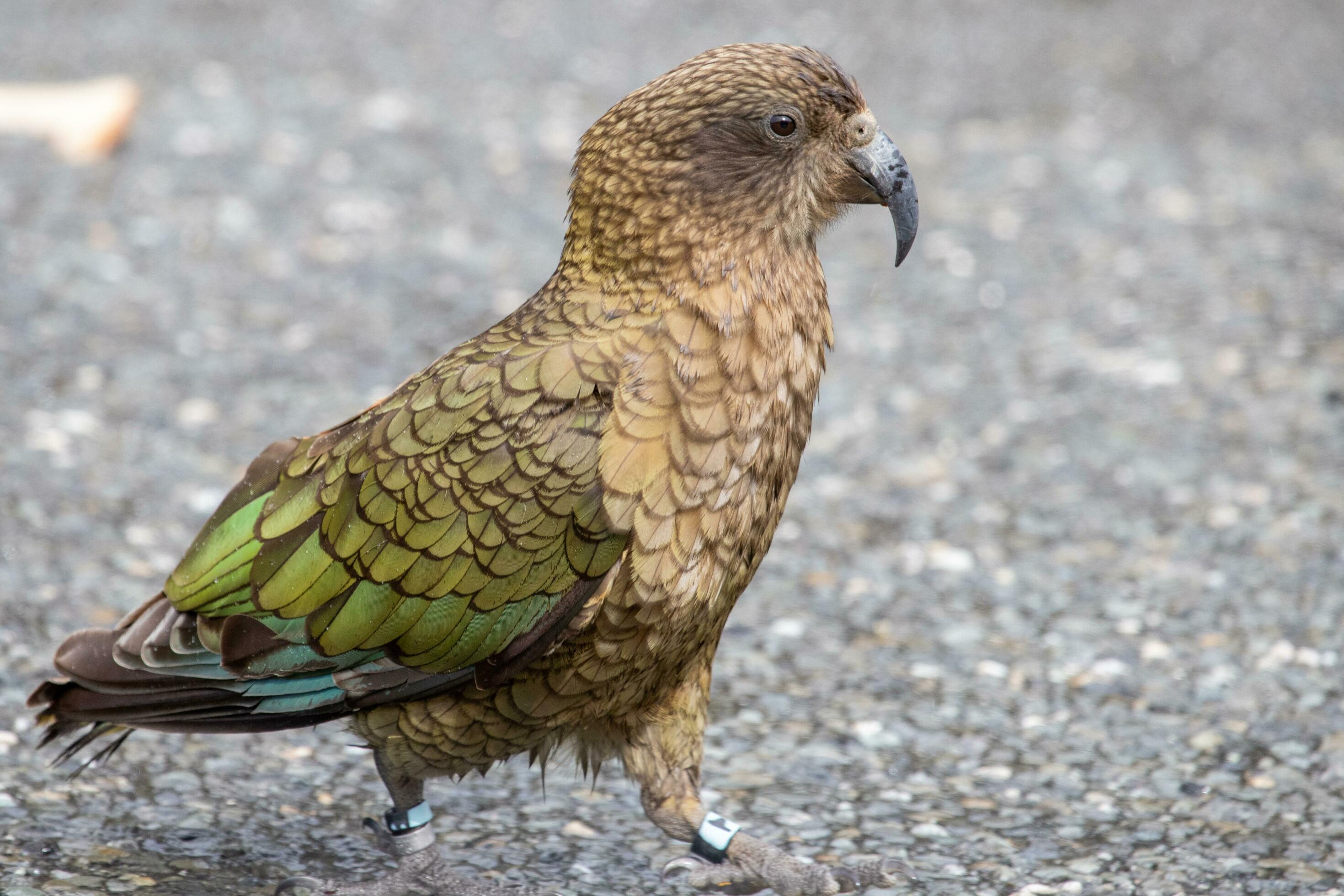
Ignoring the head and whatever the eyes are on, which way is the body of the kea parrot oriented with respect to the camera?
to the viewer's right
